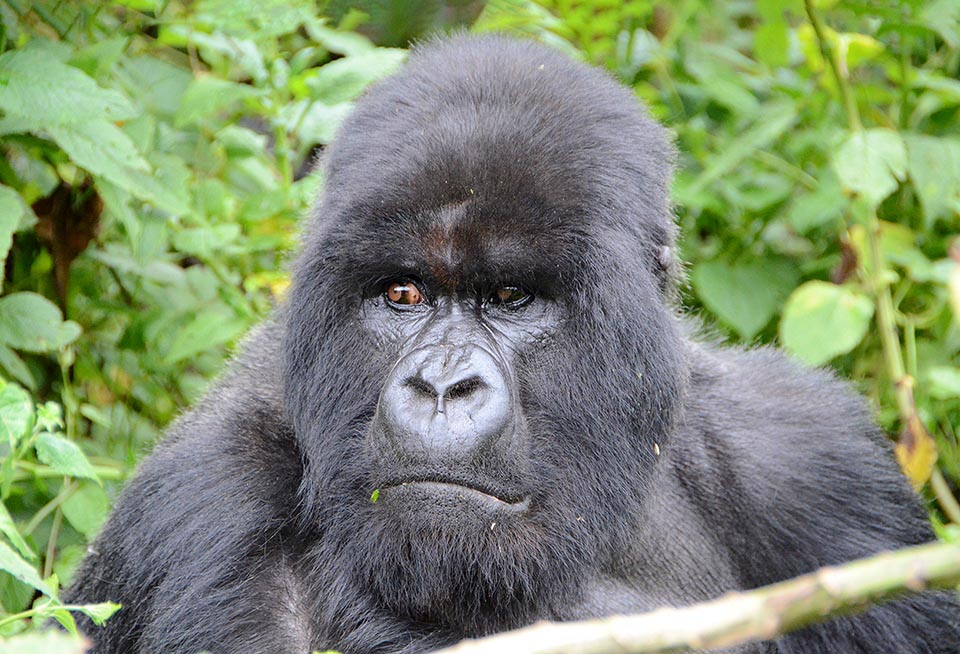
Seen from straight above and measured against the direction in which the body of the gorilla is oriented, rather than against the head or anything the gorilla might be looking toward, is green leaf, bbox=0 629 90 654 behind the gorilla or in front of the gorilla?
in front

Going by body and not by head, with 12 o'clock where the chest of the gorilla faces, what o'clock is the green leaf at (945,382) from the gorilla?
The green leaf is roughly at 8 o'clock from the gorilla.

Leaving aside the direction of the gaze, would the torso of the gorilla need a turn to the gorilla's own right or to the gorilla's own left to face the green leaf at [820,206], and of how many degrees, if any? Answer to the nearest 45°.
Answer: approximately 135° to the gorilla's own left

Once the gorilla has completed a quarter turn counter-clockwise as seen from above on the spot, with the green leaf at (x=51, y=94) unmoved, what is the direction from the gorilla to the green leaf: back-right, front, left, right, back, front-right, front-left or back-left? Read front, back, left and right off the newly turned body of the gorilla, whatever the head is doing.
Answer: back-left

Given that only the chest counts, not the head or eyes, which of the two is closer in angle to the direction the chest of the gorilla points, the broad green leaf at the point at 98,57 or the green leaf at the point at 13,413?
the green leaf

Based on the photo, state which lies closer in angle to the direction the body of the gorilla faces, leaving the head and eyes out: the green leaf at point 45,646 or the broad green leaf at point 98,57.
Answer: the green leaf

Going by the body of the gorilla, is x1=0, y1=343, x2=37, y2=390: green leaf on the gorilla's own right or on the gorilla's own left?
on the gorilla's own right

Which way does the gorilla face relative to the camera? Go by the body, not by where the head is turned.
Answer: toward the camera

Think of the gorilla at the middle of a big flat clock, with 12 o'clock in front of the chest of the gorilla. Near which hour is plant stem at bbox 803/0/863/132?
The plant stem is roughly at 7 o'clock from the gorilla.

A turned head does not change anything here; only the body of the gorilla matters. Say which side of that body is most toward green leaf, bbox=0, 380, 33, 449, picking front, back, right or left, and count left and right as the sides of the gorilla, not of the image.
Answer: right

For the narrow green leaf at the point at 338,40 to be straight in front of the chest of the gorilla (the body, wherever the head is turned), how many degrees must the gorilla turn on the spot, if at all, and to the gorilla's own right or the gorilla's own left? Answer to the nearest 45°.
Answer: approximately 180°
